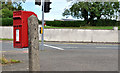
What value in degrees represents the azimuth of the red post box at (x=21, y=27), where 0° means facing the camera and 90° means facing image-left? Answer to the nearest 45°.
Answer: approximately 45°

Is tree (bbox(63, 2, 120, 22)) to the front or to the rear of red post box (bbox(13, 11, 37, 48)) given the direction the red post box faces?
to the rear
